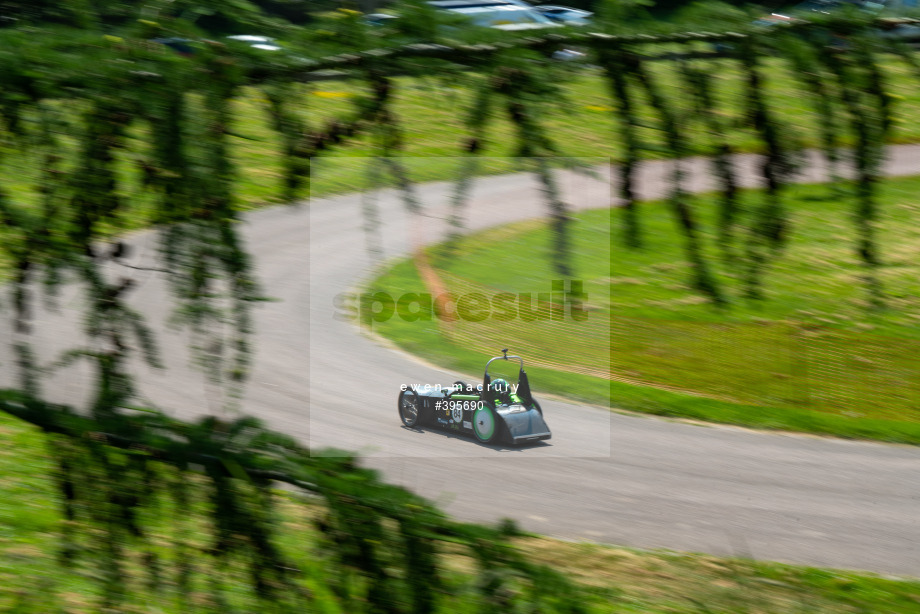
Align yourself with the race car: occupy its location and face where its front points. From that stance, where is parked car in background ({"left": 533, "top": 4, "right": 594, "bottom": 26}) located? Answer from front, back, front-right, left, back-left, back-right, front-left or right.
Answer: back-left
